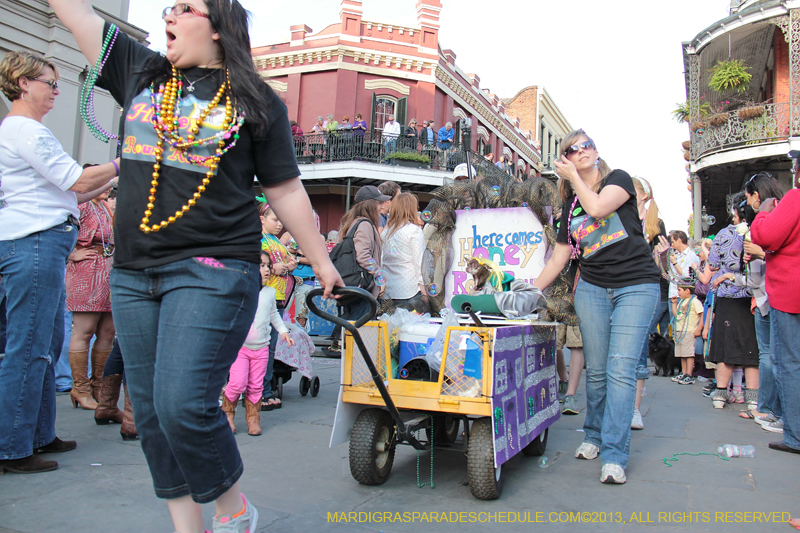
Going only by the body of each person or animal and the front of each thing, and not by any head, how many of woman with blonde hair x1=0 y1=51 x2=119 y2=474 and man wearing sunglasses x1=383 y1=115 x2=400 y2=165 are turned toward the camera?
1

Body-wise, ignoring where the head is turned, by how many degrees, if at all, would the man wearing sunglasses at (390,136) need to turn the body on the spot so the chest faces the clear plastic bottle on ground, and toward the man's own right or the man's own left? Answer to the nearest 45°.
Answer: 0° — they already face it

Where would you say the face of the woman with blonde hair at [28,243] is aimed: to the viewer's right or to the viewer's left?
to the viewer's right

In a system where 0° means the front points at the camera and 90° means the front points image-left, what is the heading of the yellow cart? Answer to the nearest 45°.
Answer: approximately 45°

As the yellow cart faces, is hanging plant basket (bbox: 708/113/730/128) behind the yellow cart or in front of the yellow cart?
behind

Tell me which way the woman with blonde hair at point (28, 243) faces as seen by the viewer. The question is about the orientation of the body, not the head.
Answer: to the viewer's right

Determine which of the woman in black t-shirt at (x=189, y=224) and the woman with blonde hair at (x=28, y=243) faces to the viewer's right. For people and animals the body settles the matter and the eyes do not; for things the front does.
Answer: the woman with blonde hair
